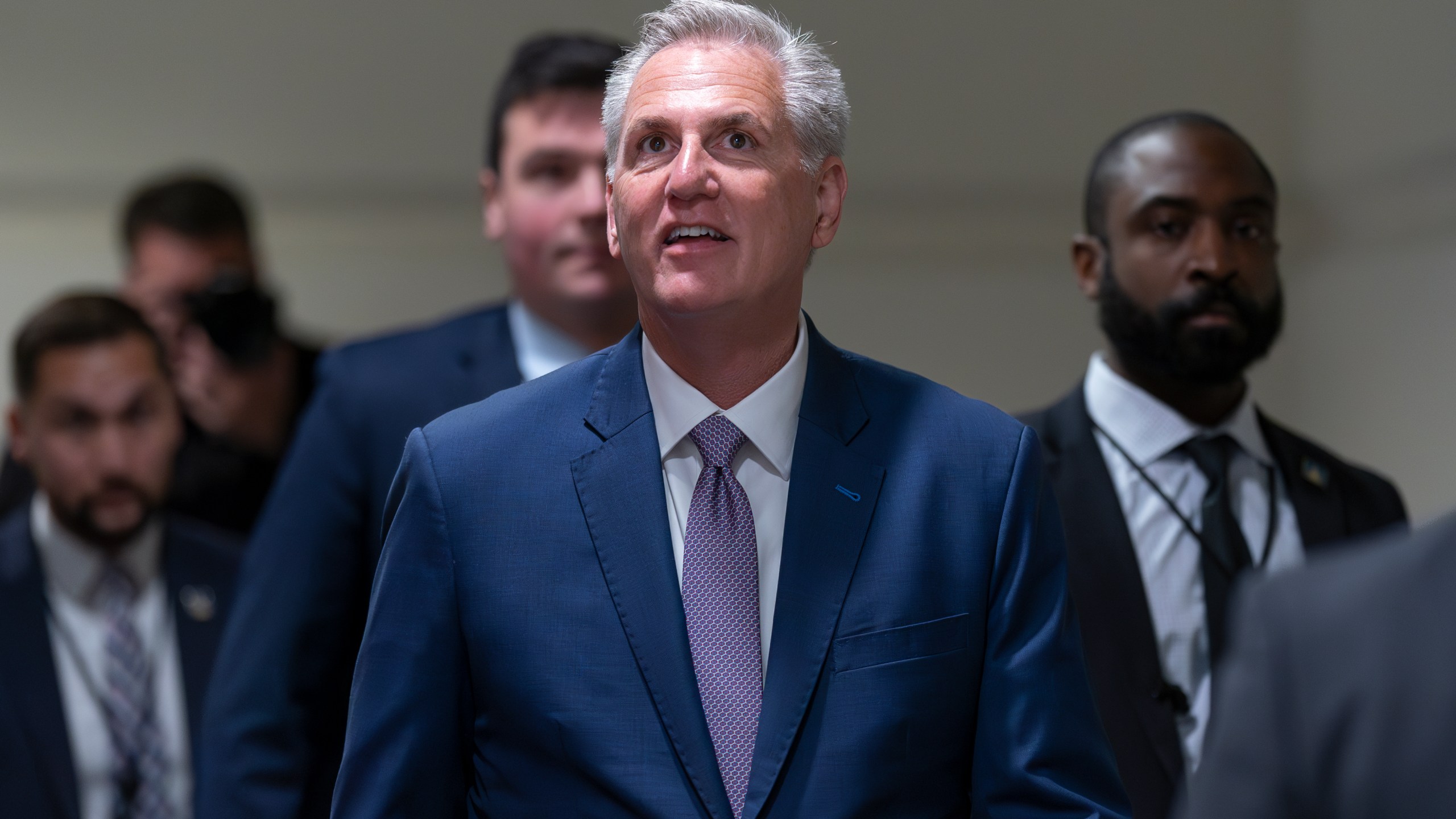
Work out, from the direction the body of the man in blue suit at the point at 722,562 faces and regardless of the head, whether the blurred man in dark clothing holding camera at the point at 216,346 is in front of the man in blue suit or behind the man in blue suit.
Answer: behind

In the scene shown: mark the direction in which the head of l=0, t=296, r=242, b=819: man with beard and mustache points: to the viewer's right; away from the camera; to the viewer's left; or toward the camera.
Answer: toward the camera

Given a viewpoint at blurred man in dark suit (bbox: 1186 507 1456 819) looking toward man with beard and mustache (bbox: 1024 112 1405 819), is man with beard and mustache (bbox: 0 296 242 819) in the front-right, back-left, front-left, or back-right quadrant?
front-left

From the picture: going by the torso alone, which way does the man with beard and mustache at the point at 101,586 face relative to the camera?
toward the camera

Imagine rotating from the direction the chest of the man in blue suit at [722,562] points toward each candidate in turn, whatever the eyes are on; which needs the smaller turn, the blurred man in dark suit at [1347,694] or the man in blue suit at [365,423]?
the blurred man in dark suit

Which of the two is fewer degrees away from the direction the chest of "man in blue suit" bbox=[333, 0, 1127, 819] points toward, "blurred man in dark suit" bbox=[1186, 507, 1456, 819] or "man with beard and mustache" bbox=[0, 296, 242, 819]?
the blurred man in dark suit

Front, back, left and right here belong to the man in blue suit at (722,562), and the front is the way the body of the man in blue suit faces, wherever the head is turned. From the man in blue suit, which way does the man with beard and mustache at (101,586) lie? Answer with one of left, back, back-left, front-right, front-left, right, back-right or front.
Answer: back-right

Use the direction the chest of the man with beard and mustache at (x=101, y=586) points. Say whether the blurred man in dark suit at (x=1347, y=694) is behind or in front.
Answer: in front

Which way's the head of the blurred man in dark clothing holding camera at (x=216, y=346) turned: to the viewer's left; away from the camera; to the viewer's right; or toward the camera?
toward the camera

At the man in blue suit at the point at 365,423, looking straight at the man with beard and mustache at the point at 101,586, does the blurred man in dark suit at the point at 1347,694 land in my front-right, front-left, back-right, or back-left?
back-left

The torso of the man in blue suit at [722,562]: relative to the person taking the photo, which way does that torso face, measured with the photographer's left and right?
facing the viewer

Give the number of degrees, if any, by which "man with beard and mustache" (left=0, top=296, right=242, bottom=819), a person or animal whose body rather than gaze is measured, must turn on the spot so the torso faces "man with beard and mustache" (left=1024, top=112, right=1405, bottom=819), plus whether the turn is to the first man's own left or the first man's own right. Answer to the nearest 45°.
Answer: approximately 45° to the first man's own left

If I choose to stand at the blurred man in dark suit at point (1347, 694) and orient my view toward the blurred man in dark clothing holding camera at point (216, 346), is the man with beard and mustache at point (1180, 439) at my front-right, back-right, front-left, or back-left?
front-right

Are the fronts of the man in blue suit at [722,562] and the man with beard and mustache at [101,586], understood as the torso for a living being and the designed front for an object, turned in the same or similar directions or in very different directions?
same or similar directions

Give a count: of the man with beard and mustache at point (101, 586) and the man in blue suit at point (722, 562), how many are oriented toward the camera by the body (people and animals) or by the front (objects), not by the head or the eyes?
2

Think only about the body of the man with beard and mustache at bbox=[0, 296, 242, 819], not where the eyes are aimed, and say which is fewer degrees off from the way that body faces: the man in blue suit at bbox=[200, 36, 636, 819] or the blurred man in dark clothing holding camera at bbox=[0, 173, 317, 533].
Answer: the man in blue suit
